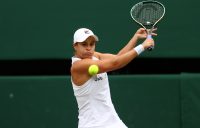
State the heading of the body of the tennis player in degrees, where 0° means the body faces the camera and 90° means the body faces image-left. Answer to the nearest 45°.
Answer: approximately 315°
